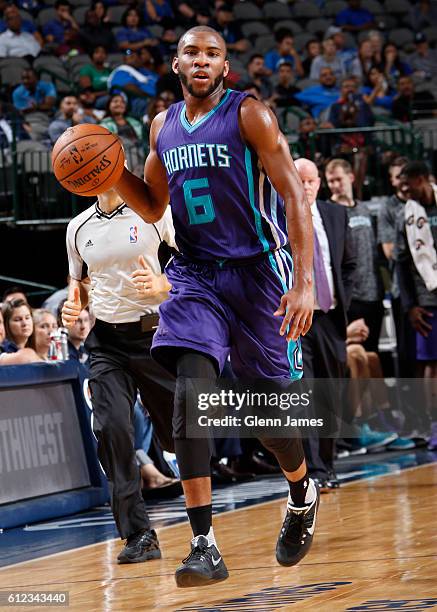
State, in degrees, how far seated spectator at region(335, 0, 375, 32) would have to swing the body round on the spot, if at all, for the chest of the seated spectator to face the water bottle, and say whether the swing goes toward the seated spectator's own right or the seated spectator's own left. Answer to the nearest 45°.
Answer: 0° — they already face it

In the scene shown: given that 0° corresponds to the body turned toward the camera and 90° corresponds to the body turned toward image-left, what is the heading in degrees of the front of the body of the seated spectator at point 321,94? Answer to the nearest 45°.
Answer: approximately 45°

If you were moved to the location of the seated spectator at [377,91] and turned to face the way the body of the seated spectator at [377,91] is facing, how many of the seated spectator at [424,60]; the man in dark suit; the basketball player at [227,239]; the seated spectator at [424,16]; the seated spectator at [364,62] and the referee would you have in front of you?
3
